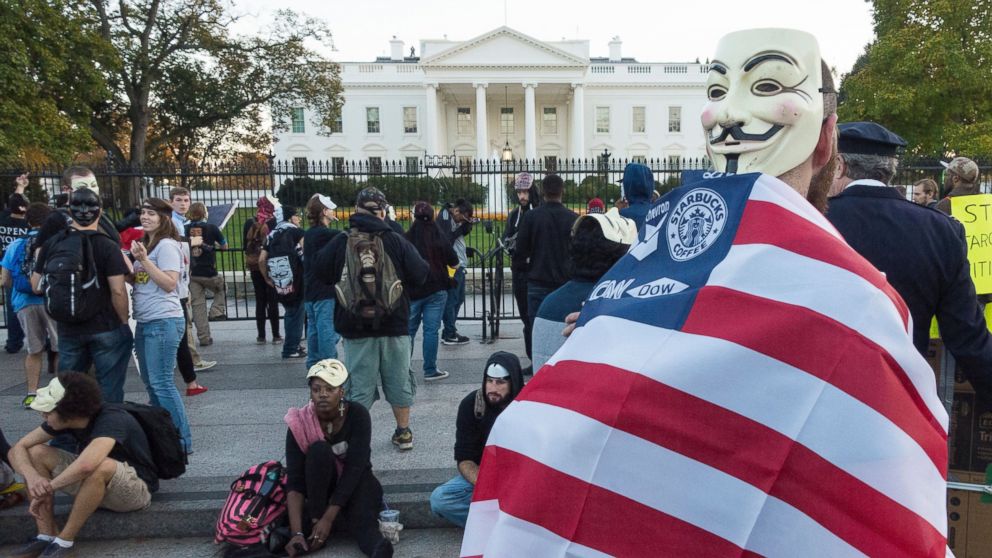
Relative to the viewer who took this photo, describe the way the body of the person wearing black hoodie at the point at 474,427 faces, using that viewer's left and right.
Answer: facing the viewer and to the left of the viewer

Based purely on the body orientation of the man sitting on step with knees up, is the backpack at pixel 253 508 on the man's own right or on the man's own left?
on the man's own left

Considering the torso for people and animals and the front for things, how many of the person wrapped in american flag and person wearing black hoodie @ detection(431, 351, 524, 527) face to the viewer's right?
0

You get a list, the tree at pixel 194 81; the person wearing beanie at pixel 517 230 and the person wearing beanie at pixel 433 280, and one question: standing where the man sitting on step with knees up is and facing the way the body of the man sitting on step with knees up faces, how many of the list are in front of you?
0

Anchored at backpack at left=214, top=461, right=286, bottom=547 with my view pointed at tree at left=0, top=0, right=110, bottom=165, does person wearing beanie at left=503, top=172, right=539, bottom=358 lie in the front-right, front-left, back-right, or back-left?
front-right

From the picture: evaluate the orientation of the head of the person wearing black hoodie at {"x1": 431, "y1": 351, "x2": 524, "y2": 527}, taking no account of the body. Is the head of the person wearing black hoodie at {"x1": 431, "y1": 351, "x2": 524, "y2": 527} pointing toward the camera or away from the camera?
toward the camera

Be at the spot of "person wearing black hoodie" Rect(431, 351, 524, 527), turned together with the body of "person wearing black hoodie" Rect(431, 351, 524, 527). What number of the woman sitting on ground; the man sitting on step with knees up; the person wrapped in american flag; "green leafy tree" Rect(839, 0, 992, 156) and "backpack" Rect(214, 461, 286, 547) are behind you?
1

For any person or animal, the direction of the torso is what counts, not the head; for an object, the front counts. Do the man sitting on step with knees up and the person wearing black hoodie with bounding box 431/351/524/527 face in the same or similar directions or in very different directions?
same or similar directions

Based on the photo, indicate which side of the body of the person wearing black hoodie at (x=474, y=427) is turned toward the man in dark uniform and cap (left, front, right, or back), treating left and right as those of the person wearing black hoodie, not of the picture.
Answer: left

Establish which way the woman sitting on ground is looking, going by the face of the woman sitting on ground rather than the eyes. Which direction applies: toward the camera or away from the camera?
toward the camera

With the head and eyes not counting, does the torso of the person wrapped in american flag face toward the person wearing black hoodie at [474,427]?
no

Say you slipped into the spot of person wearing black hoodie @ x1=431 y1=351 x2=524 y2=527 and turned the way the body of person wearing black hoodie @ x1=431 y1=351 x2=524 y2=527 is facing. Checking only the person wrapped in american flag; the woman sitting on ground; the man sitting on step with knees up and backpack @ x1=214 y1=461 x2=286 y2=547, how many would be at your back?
0

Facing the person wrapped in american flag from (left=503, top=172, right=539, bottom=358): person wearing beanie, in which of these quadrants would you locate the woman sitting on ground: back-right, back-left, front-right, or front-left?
front-right
